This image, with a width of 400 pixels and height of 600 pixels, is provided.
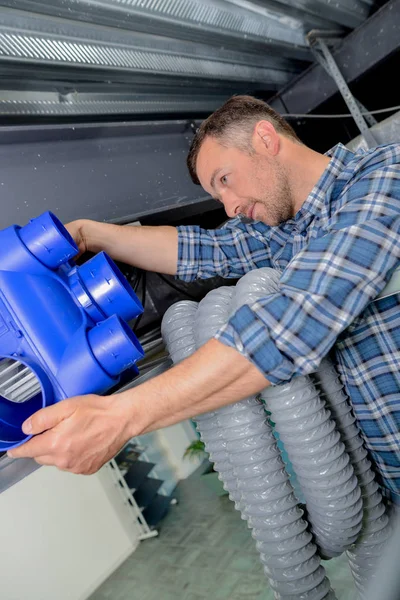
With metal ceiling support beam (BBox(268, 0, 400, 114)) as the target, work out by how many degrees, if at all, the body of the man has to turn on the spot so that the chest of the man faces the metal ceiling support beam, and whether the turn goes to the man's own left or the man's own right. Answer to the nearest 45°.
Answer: approximately 135° to the man's own right

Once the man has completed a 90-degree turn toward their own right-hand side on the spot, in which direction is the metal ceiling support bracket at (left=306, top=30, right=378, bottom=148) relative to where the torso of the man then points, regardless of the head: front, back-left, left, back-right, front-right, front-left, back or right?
front-right

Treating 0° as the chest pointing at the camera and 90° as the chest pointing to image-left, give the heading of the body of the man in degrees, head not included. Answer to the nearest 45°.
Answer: approximately 90°

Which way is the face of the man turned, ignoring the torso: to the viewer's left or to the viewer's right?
to the viewer's left
